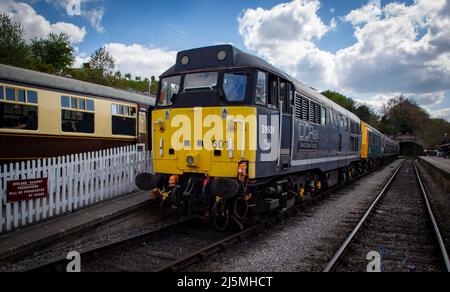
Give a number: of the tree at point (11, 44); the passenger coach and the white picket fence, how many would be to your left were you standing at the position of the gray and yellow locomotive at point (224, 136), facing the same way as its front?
0

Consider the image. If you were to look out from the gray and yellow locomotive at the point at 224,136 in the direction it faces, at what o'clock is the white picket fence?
The white picket fence is roughly at 2 o'clock from the gray and yellow locomotive.

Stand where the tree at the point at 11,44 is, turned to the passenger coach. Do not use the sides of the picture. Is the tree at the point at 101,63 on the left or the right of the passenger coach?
left

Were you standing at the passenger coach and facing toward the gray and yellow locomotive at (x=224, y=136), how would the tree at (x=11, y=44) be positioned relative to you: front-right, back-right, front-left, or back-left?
back-left

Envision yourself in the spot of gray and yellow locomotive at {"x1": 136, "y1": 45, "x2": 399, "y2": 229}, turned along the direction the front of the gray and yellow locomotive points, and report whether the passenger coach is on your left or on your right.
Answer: on your right

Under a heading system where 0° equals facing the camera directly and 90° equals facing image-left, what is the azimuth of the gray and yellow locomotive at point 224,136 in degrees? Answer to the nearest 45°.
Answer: approximately 45°

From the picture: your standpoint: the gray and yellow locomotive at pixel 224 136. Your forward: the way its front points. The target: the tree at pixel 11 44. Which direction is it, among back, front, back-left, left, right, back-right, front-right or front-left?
right

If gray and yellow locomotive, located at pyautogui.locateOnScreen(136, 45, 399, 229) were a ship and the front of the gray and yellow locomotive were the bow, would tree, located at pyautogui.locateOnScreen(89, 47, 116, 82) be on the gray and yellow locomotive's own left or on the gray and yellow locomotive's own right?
on the gray and yellow locomotive's own right
